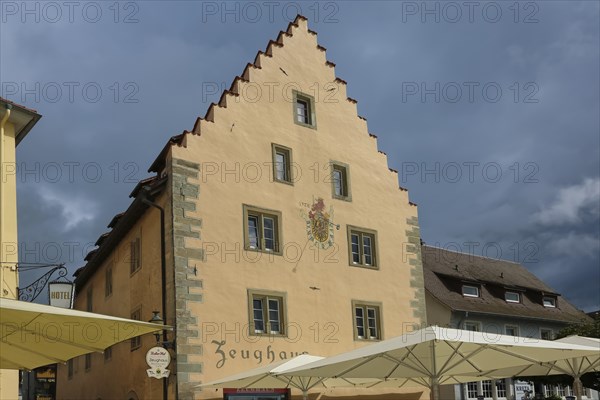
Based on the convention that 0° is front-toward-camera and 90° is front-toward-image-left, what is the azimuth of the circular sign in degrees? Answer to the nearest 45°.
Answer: approximately 0°

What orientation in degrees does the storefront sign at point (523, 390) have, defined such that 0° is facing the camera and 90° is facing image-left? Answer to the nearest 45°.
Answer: approximately 0°

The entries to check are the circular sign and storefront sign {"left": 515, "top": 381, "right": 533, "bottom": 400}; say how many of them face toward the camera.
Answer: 2

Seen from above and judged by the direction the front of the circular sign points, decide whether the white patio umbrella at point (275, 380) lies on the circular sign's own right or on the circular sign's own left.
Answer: on the circular sign's own left

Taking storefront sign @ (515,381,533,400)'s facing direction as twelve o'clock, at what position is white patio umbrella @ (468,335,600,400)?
The white patio umbrella is roughly at 12 o'clock from the storefront sign.

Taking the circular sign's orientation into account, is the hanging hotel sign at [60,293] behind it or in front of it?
in front

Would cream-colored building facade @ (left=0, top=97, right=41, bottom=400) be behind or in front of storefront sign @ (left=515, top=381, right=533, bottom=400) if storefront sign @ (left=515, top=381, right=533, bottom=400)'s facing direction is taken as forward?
in front

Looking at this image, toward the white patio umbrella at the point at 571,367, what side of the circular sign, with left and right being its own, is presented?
left
